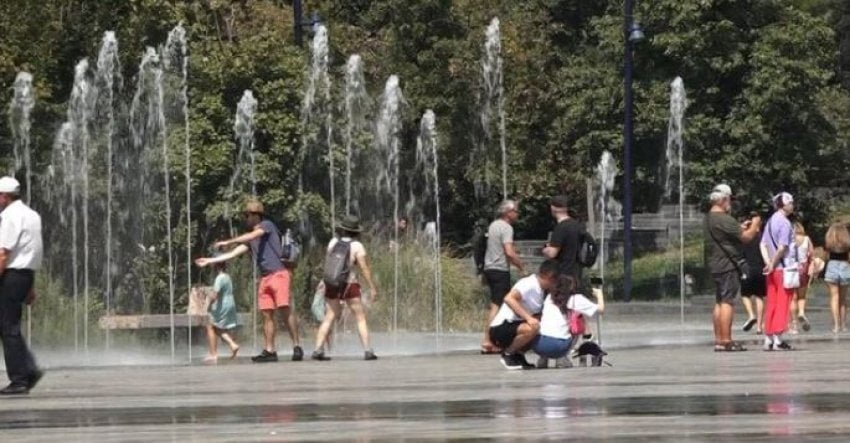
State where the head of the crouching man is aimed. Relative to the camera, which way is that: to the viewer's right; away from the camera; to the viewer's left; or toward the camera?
to the viewer's right

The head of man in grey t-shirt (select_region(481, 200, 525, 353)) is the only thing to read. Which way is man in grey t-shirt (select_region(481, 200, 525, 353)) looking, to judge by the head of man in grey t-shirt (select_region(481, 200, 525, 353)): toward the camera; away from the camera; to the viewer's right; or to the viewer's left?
to the viewer's right

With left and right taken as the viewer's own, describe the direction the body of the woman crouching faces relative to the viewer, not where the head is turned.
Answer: facing away from the viewer and to the right of the viewer

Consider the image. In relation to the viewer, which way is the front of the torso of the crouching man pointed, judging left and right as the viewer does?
facing to the right of the viewer

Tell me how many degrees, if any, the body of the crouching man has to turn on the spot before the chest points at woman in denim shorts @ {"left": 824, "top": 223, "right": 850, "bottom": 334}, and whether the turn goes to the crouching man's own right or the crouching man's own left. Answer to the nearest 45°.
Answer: approximately 45° to the crouching man's own left
